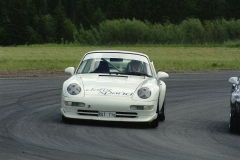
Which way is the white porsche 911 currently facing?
toward the camera
